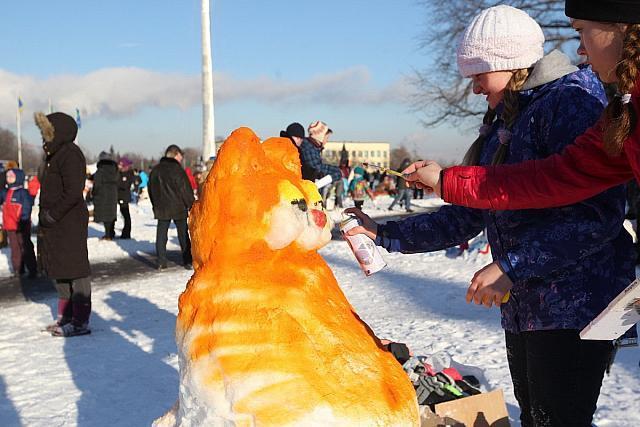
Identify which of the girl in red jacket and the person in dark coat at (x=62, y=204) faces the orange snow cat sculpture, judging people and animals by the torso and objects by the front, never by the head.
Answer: the girl in red jacket

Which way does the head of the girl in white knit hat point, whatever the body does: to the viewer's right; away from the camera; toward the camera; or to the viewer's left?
to the viewer's left

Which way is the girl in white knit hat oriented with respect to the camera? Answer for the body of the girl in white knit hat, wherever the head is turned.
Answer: to the viewer's left

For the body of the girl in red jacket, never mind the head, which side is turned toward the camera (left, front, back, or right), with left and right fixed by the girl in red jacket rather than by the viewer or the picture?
left

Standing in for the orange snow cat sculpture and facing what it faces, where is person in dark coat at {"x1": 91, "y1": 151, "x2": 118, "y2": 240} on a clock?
The person in dark coat is roughly at 7 o'clock from the orange snow cat sculpture.

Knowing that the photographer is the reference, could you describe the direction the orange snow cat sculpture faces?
facing the viewer and to the right of the viewer

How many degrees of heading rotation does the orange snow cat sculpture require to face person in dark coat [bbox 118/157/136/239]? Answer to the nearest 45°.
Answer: approximately 135° to its left

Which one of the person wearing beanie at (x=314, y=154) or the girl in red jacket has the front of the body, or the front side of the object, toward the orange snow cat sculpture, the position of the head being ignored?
the girl in red jacket

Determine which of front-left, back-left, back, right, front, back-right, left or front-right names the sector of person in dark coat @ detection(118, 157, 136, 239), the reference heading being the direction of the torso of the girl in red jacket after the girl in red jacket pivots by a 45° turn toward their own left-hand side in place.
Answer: right

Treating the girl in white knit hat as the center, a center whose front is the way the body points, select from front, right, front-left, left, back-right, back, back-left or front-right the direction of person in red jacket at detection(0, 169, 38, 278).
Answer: front-right
